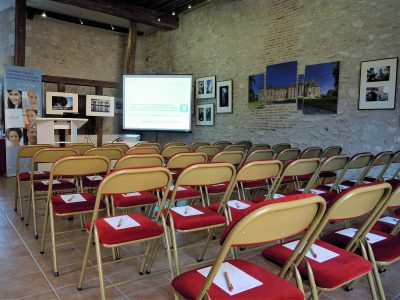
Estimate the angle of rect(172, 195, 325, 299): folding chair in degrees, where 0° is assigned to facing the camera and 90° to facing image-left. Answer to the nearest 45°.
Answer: approximately 135°

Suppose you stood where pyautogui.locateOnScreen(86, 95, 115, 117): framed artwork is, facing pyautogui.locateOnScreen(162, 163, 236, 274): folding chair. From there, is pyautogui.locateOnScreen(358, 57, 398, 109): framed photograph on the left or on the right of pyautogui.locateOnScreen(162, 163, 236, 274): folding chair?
left

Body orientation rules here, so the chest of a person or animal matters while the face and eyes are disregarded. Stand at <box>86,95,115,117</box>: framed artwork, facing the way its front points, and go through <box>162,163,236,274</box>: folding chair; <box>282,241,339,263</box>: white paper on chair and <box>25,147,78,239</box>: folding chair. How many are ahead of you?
3

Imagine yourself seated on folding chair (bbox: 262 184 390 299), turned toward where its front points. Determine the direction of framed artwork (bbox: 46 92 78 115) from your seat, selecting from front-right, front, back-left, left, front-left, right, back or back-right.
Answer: front

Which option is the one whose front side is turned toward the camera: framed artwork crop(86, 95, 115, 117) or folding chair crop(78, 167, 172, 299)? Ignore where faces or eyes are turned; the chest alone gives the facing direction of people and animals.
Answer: the framed artwork

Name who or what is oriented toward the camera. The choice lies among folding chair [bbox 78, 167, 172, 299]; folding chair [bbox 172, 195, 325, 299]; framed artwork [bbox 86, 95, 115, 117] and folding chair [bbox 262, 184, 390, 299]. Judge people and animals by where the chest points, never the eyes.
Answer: the framed artwork

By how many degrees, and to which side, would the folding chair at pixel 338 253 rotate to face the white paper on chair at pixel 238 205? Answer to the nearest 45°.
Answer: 0° — it already faces it

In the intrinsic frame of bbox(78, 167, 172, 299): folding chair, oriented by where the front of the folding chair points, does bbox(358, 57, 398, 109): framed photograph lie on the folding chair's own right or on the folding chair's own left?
on the folding chair's own right

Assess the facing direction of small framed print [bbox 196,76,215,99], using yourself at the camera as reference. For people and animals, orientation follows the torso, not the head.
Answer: facing the viewer and to the left of the viewer

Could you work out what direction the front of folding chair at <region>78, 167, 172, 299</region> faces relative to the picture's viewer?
facing away from the viewer and to the left of the viewer

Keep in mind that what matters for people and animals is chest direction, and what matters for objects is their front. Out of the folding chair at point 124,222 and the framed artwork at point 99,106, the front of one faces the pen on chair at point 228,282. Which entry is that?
the framed artwork

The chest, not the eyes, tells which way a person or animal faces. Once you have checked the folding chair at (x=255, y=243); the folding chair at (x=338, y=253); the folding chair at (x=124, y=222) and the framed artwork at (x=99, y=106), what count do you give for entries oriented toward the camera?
1

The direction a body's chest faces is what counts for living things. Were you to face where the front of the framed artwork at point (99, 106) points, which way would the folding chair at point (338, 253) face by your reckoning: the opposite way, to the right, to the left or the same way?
the opposite way

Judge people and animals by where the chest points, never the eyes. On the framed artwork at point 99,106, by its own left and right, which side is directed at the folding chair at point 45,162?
front

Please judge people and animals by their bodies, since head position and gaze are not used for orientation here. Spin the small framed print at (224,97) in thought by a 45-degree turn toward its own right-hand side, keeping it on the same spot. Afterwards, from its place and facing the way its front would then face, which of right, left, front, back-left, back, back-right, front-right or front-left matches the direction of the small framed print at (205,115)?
front-right

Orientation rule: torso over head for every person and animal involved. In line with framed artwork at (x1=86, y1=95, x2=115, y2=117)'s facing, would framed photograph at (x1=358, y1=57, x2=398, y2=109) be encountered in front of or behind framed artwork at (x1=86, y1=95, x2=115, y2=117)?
in front

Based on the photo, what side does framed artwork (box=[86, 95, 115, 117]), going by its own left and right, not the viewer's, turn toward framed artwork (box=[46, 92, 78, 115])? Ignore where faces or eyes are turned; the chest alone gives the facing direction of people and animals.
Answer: right

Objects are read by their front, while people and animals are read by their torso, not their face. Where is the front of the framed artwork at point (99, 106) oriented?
toward the camera

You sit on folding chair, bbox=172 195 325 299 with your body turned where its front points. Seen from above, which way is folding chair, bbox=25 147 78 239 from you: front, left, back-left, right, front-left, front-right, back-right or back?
front

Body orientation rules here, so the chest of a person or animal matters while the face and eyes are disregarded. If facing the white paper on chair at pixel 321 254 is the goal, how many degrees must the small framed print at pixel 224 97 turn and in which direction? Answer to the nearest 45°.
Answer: approximately 45° to its left

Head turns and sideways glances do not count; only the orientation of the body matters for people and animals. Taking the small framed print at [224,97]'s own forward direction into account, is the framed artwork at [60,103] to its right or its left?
on its right
